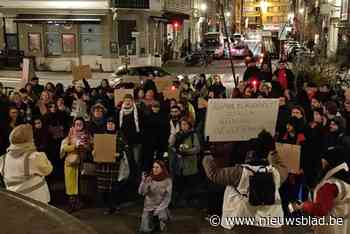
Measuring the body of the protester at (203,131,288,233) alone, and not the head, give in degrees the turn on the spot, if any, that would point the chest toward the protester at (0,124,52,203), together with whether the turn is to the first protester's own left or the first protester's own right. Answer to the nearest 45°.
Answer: approximately 90° to the first protester's own left

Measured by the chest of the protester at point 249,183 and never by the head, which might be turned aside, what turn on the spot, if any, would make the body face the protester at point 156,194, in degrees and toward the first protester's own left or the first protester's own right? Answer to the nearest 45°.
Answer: approximately 45° to the first protester's own left

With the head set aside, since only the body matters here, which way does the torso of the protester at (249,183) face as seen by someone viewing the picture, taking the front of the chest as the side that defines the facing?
away from the camera

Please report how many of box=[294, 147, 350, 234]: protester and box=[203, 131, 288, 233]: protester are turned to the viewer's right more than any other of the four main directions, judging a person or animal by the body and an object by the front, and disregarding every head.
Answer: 0

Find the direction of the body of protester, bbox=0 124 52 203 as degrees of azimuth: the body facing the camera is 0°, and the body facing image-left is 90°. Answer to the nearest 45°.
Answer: approximately 225°

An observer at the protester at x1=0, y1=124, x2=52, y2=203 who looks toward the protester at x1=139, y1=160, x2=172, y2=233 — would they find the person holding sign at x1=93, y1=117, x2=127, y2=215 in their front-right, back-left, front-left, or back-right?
front-left

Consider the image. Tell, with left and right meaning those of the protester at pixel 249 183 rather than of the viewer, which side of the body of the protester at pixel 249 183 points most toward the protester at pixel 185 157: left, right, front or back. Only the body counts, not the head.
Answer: front

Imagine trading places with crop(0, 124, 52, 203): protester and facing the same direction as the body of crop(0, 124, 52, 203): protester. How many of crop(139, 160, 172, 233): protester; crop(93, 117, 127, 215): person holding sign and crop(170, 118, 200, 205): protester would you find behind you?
0

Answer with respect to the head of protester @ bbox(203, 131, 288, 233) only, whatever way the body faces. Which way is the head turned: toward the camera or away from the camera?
away from the camera

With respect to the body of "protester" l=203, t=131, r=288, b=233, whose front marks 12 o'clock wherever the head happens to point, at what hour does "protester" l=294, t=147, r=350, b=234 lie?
"protester" l=294, t=147, r=350, b=234 is roughly at 4 o'clock from "protester" l=203, t=131, r=288, b=233.

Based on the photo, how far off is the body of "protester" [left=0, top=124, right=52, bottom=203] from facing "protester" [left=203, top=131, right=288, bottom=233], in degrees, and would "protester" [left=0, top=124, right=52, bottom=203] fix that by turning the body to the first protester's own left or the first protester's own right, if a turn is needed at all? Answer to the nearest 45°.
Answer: approximately 90° to the first protester's own right

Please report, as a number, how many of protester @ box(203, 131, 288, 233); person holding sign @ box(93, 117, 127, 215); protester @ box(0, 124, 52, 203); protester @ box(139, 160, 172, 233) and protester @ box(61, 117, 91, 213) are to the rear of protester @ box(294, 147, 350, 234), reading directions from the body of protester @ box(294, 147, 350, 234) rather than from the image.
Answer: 0

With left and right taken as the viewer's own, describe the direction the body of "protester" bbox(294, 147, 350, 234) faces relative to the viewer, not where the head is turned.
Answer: facing away from the viewer and to the left of the viewer

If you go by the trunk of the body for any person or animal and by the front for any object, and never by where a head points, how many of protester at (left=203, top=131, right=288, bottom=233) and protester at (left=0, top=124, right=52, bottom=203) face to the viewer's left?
0

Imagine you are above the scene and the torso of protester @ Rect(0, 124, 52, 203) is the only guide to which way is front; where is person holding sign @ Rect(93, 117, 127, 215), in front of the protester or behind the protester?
in front

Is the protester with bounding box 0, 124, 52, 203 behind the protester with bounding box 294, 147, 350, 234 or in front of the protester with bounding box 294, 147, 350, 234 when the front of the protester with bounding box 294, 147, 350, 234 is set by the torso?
in front

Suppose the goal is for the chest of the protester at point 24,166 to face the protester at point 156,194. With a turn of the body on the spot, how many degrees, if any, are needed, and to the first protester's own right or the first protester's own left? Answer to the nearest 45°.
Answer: approximately 45° to the first protester's own right

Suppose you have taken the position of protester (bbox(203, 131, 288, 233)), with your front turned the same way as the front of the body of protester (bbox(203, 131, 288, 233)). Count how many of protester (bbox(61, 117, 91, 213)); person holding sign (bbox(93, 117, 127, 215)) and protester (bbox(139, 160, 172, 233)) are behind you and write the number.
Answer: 0

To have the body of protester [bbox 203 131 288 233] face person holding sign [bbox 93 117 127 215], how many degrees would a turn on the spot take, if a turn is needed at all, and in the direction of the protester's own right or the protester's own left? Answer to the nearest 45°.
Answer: approximately 45° to the protester's own left

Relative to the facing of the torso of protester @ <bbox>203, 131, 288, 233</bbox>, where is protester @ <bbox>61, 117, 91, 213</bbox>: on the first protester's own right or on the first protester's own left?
on the first protester's own left
